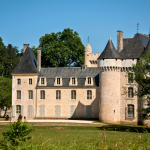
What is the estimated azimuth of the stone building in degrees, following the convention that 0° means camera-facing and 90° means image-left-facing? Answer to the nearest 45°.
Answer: approximately 0°

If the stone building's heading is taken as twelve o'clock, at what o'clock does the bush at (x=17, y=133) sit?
The bush is roughly at 12 o'clock from the stone building.
